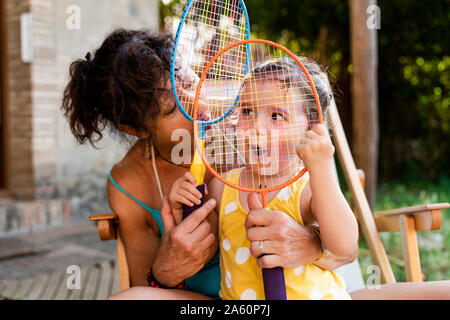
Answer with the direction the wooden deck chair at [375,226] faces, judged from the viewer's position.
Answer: facing the viewer
